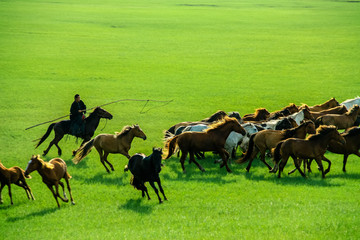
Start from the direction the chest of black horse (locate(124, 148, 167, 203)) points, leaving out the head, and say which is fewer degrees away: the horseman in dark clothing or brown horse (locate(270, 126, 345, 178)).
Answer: the brown horse

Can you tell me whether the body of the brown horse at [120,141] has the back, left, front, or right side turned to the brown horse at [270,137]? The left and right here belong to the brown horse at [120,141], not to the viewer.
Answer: front

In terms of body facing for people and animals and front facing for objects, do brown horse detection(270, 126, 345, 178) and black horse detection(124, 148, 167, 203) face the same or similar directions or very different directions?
same or similar directions

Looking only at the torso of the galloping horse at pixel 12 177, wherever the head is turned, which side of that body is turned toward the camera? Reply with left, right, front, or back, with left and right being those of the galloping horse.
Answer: left

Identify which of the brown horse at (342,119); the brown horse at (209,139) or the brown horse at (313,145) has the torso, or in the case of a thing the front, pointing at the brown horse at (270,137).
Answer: the brown horse at (209,139)

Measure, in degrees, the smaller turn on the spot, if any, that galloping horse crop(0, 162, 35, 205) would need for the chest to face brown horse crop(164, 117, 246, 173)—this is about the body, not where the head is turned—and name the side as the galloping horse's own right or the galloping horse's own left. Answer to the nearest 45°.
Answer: approximately 180°

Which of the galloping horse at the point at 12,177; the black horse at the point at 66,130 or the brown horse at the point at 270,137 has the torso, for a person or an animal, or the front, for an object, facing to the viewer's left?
the galloping horse

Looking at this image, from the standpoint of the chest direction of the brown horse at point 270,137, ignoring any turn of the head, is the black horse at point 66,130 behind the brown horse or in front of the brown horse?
behind

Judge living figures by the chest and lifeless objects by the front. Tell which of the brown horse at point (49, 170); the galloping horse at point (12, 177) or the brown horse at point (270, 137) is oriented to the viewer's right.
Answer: the brown horse at point (270, 137)

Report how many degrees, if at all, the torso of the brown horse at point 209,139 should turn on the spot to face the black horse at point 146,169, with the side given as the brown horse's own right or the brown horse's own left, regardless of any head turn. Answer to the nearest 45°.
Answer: approximately 135° to the brown horse's own right

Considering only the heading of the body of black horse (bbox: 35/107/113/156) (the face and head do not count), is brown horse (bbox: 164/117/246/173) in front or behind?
in front

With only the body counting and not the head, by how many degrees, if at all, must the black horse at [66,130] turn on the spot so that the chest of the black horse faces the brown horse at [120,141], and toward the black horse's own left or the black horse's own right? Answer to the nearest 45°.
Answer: approximately 45° to the black horse's own right

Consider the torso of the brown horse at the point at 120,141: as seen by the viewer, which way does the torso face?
to the viewer's right

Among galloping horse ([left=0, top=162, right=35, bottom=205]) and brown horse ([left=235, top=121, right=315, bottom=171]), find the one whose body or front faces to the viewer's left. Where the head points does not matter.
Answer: the galloping horse

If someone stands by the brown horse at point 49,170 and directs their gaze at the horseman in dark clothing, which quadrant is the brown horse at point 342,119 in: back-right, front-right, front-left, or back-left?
front-right
